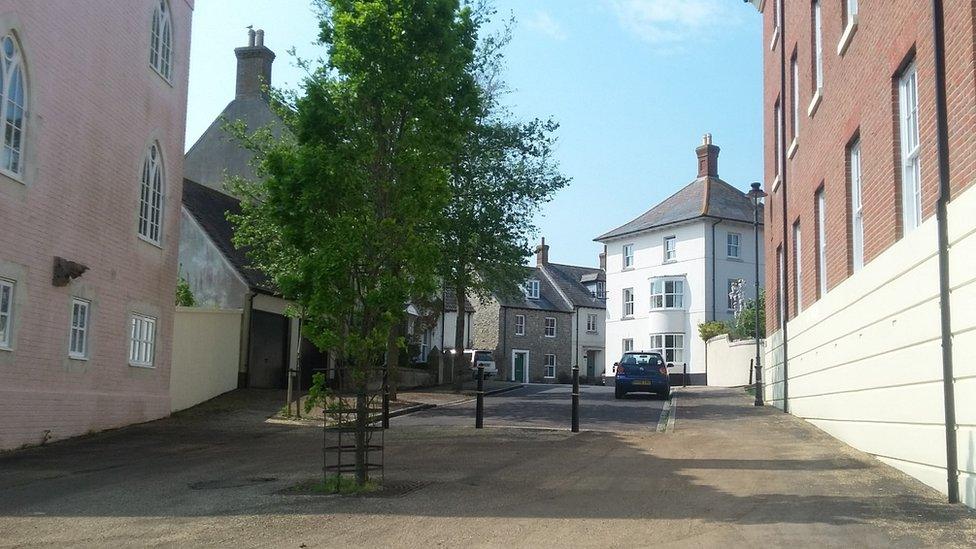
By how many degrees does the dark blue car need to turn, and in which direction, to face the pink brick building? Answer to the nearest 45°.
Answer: approximately 135° to its left

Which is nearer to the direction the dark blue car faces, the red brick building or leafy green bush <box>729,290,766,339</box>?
the leafy green bush

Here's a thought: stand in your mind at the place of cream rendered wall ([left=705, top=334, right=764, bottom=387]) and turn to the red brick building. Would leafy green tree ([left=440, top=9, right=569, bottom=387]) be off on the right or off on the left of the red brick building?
right

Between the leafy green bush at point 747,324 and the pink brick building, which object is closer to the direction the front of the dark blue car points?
the leafy green bush

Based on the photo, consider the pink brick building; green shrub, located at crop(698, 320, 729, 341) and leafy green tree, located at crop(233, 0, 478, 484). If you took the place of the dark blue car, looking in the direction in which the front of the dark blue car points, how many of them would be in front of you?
1

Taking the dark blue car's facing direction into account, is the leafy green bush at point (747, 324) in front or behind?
in front

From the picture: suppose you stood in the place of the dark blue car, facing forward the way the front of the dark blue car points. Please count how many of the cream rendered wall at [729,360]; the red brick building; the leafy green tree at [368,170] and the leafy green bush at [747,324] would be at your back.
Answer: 2

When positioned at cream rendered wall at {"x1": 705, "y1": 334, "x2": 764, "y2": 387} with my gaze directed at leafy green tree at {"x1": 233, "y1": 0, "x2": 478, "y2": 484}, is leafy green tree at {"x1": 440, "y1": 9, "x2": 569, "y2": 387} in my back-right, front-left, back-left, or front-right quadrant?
front-right

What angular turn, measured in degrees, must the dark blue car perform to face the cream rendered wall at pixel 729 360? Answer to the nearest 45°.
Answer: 0° — it already faces it

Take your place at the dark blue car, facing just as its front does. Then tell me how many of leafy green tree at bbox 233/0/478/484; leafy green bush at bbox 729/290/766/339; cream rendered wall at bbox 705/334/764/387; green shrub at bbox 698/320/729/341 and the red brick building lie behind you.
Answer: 2

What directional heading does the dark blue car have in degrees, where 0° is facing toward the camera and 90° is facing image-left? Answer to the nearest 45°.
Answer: approximately 180°

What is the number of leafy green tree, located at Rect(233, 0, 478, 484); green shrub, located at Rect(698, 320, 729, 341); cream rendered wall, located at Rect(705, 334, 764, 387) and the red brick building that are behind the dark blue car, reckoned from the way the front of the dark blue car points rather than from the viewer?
2

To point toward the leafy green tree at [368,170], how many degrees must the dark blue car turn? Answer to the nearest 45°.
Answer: approximately 180°

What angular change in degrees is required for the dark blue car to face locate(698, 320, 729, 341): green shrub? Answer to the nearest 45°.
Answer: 0° — it already faces it
